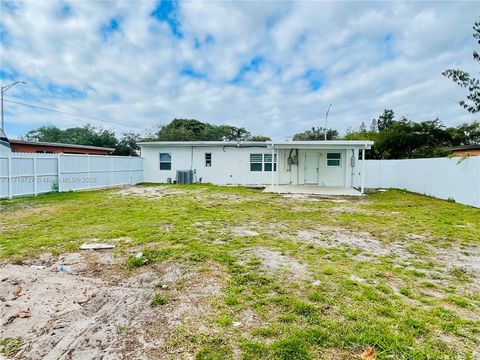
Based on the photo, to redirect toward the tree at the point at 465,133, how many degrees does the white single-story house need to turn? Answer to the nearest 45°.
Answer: approximately 45° to its right

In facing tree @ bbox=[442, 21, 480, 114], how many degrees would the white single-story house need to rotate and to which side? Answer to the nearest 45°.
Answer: approximately 90° to its right

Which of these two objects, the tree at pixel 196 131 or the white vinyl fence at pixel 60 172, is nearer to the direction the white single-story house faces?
the tree

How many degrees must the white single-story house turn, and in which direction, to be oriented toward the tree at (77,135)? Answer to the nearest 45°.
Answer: approximately 45° to its left

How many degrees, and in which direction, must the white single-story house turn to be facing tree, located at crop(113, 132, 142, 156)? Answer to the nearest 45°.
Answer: approximately 45° to its left

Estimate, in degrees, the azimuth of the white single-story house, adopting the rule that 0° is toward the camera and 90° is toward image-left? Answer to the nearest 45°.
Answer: approximately 180°
